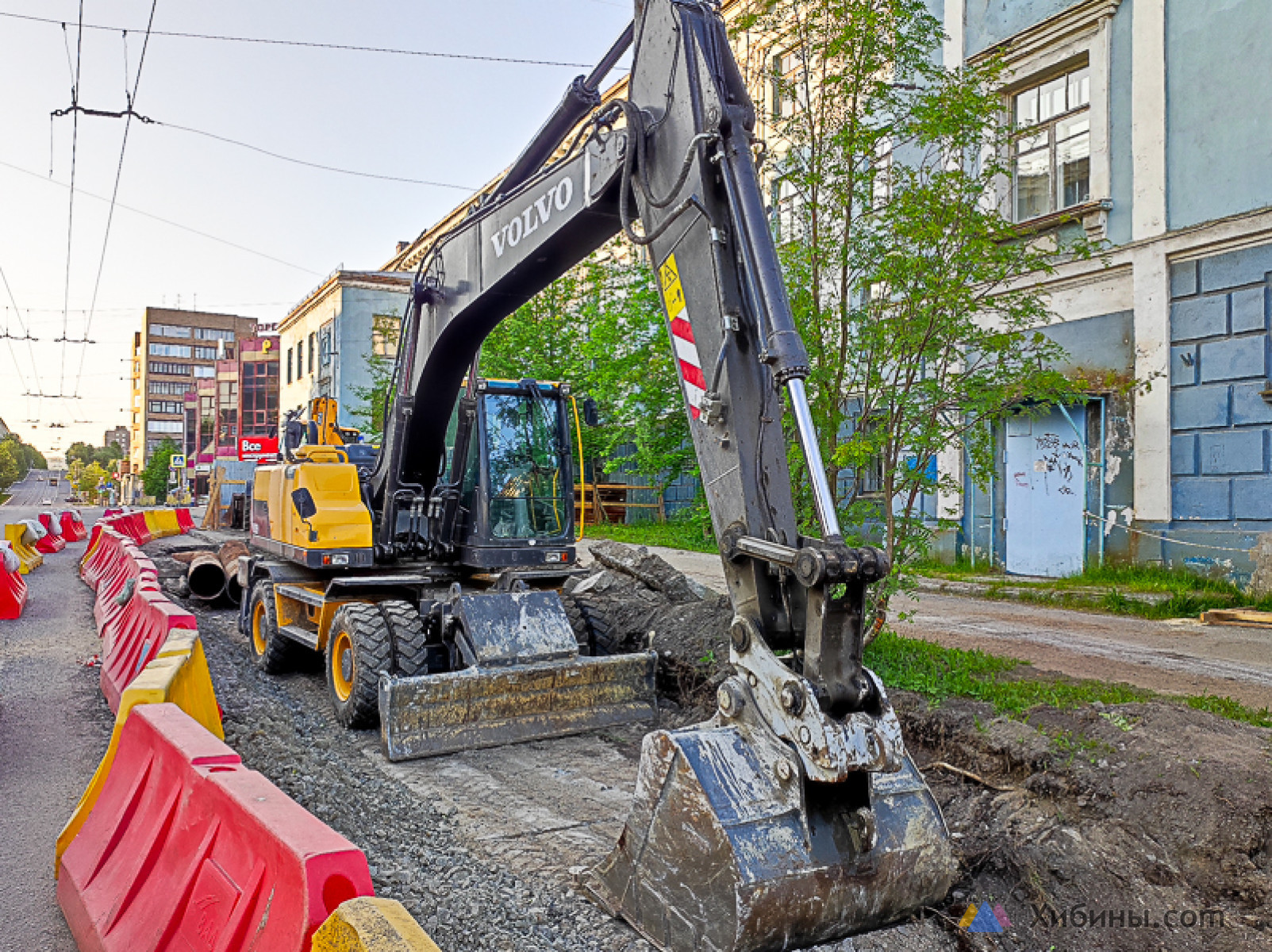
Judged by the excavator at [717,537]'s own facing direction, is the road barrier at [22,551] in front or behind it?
behind

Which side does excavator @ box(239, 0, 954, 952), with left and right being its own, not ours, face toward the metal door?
left

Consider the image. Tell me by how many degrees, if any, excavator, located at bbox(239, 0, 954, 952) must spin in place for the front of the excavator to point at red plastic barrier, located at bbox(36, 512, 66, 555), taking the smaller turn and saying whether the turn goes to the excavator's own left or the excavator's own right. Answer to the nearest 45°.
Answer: approximately 180°

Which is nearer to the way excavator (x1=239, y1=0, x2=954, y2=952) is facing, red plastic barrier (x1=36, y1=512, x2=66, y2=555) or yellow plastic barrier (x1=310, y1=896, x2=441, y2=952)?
the yellow plastic barrier

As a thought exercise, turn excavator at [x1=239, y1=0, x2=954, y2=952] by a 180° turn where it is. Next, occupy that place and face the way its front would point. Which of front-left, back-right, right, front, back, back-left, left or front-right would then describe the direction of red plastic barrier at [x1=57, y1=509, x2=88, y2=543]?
front

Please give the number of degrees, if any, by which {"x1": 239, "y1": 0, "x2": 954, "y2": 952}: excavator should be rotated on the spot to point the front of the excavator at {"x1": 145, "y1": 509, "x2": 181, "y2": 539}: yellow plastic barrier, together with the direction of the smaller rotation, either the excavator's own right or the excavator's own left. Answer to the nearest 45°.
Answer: approximately 180°

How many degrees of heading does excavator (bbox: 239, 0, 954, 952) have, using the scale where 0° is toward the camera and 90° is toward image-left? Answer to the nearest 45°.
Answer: approximately 315°
